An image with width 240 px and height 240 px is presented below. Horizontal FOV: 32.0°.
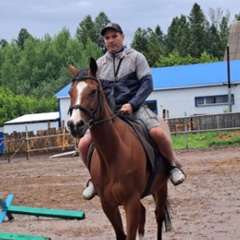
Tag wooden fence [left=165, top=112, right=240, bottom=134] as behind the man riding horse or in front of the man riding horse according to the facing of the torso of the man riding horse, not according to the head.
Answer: behind

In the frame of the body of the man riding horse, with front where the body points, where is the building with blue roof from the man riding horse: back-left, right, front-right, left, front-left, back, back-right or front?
back-right

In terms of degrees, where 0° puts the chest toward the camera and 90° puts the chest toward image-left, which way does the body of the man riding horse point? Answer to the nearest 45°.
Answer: approximately 45°

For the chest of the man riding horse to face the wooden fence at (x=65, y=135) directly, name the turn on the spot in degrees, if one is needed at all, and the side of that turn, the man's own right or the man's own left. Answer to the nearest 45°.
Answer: approximately 135° to the man's own right

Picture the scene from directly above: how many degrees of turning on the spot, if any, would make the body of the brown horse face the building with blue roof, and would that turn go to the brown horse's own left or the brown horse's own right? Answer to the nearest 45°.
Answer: approximately 135° to the brown horse's own right

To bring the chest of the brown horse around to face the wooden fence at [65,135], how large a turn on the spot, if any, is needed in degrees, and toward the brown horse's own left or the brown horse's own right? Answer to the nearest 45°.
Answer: approximately 135° to the brown horse's own right

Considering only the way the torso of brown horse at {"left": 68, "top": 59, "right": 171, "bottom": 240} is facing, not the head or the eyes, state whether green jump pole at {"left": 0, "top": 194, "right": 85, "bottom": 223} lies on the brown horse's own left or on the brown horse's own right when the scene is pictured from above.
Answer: on the brown horse's own right
